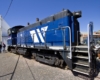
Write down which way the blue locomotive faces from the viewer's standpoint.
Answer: facing the viewer and to the right of the viewer

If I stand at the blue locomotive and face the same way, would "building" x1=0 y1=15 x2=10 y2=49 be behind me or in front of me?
behind
